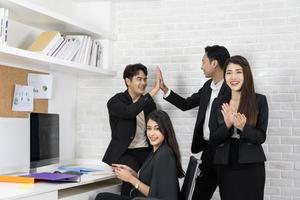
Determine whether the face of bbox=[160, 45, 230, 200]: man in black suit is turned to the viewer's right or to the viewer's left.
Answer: to the viewer's left

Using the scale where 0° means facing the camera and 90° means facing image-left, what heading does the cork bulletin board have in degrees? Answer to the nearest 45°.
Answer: approximately 315°

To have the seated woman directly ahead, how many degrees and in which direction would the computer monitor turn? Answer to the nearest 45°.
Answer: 0° — it already faces them

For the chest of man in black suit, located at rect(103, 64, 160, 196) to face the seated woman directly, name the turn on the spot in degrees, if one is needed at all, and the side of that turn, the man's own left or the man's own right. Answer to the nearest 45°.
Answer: approximately 45° to the man's own right

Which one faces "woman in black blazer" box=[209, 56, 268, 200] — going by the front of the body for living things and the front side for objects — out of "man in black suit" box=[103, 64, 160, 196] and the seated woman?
the man in black suit

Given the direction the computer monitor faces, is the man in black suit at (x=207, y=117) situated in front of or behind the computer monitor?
in front

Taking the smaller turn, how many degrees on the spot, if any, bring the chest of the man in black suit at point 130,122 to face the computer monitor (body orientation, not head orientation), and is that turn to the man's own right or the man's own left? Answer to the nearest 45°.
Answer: approximately 90° to the man's own right

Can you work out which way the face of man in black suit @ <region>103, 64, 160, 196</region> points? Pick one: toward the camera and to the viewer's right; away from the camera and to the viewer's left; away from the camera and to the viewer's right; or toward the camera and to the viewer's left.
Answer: toward the camera and to the viewer's right

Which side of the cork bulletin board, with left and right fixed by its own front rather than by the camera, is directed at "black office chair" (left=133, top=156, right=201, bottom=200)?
front
